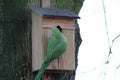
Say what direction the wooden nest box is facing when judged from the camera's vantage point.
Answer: facing the viewer and to the right of the viewer
